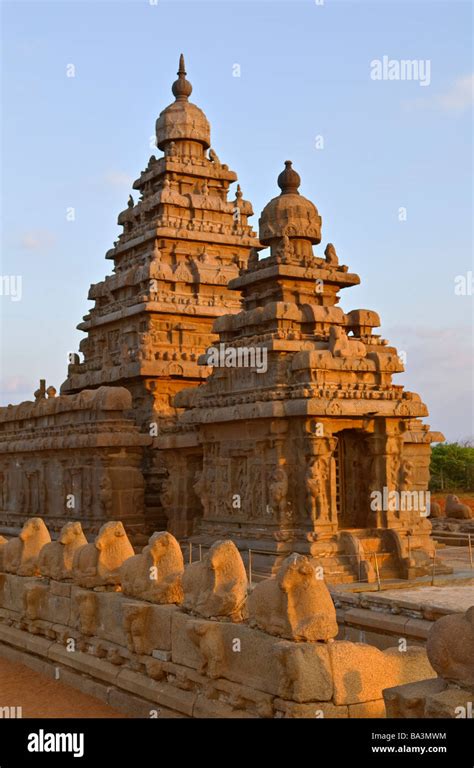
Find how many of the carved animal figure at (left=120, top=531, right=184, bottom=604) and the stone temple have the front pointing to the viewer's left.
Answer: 0
